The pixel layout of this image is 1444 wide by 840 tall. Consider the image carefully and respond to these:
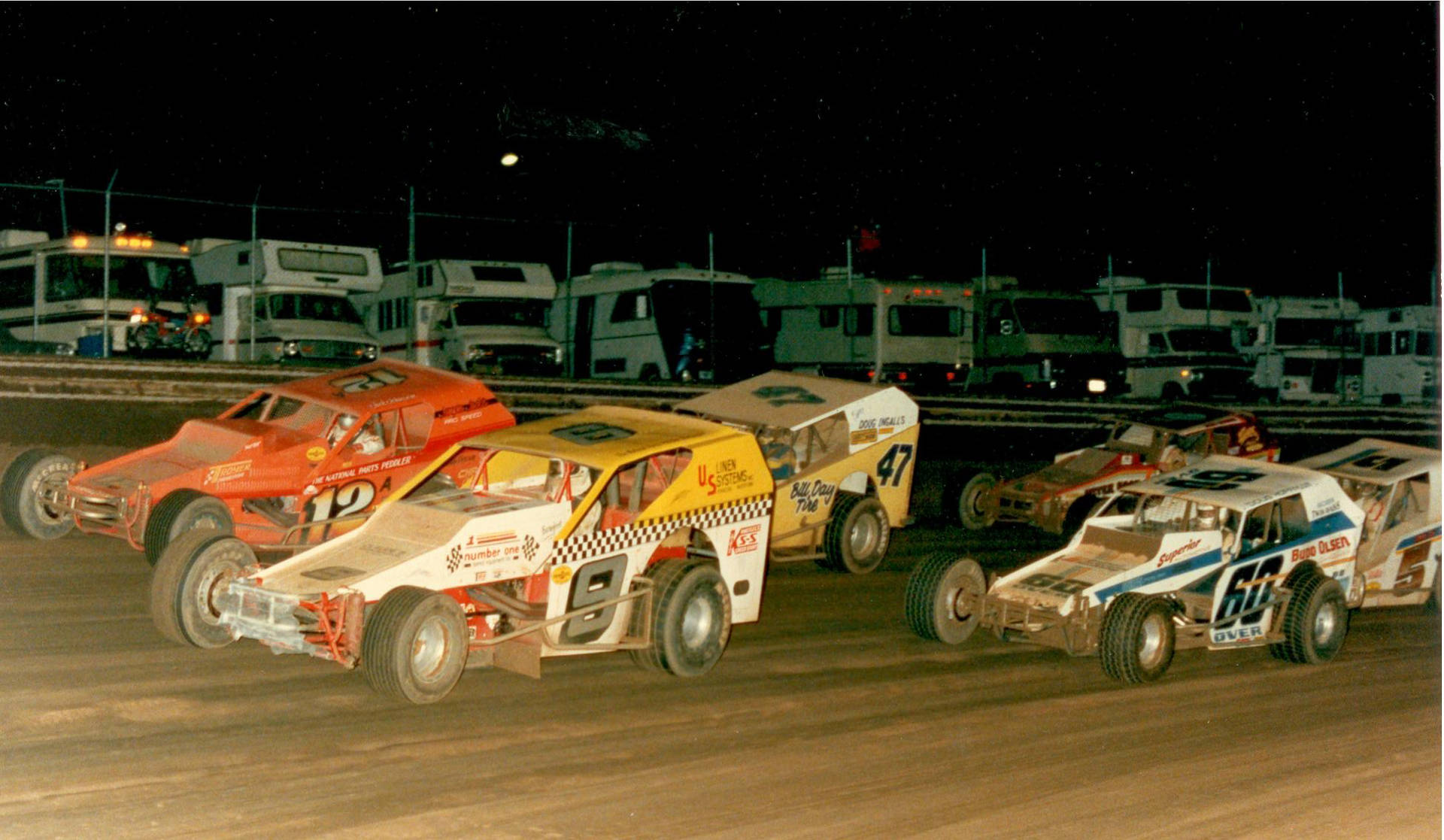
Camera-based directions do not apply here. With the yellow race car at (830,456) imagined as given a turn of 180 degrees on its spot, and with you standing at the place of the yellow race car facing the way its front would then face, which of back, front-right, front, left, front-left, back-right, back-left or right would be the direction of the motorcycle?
left

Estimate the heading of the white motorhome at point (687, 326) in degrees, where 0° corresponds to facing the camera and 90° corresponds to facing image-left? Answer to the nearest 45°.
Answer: approximately 315°

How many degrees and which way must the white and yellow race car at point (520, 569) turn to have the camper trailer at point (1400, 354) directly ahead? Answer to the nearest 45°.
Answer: approximately 180°

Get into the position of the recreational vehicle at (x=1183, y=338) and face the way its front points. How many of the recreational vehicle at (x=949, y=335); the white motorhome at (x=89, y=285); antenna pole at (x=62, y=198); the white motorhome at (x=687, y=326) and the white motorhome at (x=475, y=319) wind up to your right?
5

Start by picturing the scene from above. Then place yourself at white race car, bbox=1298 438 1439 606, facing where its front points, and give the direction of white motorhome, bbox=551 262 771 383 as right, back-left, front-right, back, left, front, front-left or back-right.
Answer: right

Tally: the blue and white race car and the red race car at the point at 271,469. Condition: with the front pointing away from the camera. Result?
0

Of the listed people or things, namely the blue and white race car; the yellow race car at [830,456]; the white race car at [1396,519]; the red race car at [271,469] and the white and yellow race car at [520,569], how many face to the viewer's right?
0

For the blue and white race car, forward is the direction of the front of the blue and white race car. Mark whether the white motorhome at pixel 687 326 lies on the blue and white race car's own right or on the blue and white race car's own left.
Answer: on the blue and white race car's own right

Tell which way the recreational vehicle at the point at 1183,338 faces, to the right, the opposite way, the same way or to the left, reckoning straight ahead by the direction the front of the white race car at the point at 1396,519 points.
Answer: to the left

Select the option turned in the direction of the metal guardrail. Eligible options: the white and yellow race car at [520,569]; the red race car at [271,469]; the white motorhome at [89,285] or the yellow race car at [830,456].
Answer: the white motorhome

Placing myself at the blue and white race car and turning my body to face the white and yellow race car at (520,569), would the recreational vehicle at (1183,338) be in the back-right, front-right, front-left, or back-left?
back-right

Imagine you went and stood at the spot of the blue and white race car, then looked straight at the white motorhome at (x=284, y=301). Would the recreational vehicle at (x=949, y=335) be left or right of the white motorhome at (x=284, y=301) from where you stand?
right

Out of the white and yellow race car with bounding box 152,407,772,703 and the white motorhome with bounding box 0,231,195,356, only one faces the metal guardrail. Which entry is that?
the white motorhome

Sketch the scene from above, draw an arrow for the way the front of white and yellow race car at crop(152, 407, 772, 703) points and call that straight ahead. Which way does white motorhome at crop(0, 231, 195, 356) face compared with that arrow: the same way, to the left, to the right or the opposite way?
to the left

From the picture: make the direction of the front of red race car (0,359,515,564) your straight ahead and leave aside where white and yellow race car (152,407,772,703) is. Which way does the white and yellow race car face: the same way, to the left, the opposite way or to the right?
the same way

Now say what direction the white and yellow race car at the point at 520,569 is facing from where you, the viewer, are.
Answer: facing the viewer and to the left of the viewer

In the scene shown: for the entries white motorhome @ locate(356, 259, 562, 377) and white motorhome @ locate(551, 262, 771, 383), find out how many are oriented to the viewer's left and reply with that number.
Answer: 0

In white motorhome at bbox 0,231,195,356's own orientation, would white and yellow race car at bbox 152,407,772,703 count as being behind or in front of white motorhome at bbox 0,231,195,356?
in front

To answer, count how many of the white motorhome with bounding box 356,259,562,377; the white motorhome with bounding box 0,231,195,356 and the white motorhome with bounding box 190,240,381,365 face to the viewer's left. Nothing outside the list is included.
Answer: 0

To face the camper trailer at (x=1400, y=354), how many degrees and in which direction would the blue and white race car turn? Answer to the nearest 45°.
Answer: approximately 135° to its right

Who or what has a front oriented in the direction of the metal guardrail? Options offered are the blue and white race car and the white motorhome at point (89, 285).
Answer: the white motorhome
